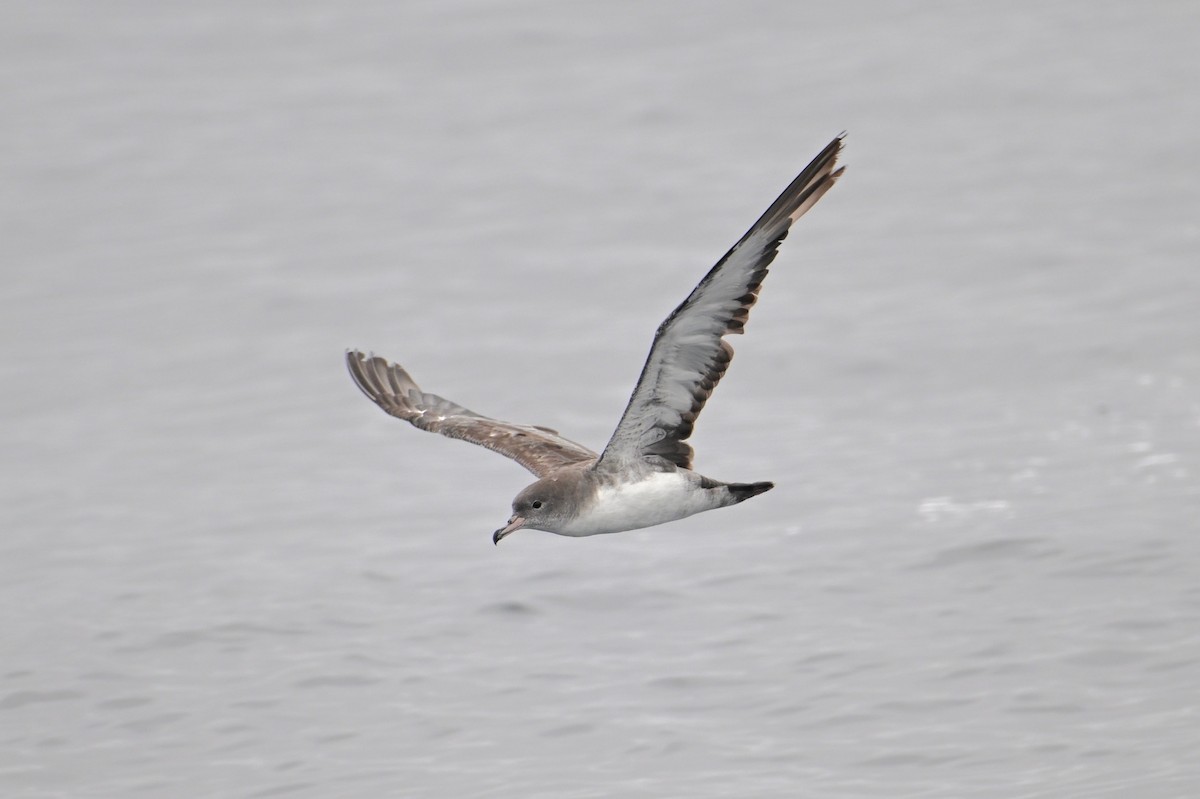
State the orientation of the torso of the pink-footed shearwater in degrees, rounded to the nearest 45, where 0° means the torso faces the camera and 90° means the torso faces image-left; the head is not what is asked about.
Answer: approximately 45°
